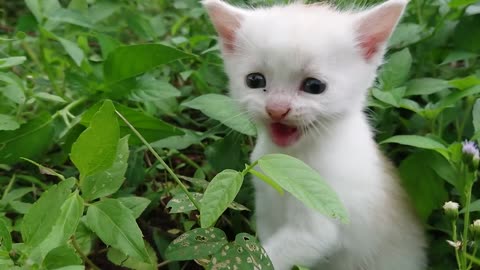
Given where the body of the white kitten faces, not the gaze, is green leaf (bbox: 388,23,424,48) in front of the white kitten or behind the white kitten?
behind

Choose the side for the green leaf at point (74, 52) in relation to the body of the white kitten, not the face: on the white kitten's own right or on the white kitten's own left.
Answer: on the white kitten's own right

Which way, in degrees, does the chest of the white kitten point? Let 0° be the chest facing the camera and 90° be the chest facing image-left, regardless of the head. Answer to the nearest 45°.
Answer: approximately 45°

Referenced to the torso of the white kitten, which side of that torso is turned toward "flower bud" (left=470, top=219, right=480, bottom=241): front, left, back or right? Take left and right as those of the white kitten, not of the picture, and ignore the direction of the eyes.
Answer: left

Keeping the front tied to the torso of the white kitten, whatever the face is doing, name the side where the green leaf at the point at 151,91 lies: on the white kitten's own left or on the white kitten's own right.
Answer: on the white kitten's own right

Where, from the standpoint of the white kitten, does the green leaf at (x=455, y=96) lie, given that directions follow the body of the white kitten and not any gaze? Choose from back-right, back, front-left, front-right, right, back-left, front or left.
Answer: back

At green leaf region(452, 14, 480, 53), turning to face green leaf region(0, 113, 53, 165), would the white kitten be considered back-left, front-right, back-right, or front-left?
front-left

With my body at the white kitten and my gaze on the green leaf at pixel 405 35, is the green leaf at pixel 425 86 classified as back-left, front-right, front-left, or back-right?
front-right

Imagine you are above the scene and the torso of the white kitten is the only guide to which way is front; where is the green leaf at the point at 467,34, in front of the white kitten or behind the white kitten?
behind

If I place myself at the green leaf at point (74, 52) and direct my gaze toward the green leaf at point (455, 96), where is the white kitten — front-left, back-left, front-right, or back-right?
front-right

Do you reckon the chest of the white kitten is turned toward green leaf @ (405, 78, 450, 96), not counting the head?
no

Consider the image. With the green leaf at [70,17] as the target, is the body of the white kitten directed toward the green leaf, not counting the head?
no

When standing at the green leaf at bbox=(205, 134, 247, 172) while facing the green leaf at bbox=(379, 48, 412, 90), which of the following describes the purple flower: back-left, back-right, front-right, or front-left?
front-right

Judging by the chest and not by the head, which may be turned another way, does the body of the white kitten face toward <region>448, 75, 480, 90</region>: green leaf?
no
